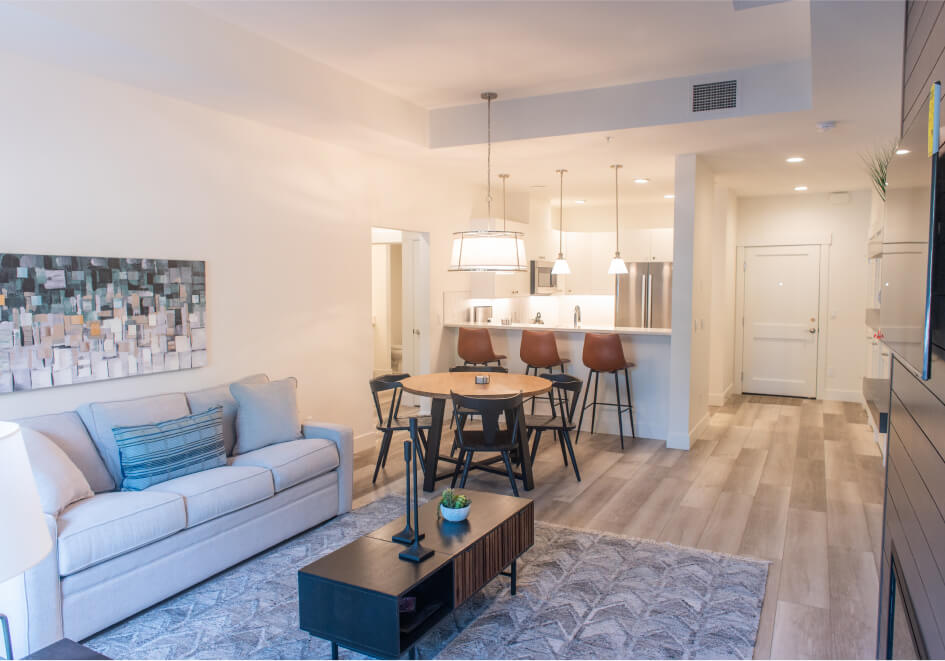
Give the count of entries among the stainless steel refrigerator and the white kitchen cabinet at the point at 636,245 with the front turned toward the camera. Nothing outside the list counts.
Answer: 2

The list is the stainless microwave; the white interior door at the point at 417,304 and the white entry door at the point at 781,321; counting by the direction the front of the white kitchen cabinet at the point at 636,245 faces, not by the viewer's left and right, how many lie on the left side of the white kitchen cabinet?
1

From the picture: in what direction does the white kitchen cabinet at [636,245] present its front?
toward the camera

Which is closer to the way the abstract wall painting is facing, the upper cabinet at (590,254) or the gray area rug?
the gray area rug

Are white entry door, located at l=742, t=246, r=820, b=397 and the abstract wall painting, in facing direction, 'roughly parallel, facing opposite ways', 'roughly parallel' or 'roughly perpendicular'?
roughly perpendicular

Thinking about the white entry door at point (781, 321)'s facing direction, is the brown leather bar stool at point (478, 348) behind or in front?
in front

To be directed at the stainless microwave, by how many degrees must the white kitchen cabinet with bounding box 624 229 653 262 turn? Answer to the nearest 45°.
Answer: approximately 45° to its right

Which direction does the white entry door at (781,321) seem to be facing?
toward the camera

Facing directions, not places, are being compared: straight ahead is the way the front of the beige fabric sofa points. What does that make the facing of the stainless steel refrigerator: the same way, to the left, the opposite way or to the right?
to the right

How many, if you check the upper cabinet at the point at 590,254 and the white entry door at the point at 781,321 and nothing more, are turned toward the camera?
2

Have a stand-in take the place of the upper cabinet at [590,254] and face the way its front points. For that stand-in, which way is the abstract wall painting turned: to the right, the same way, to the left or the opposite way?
to the left

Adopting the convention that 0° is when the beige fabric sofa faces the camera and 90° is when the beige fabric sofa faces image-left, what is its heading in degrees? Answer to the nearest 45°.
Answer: approximately 315°

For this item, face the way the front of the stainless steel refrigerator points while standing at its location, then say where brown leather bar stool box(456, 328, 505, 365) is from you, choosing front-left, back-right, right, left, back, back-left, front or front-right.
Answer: front-right

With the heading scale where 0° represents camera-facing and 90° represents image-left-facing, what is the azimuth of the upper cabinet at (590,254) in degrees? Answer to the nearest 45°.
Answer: approximately 0°

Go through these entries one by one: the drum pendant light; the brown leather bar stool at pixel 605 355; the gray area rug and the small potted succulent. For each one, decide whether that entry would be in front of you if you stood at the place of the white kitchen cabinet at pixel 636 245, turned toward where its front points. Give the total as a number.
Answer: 4

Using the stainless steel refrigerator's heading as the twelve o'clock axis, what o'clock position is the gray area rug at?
The gray area rug is roughly at 12 o'clock from the stainless steel refrigerator.

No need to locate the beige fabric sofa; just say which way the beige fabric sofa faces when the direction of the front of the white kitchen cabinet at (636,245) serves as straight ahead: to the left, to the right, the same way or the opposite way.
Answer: to the left
